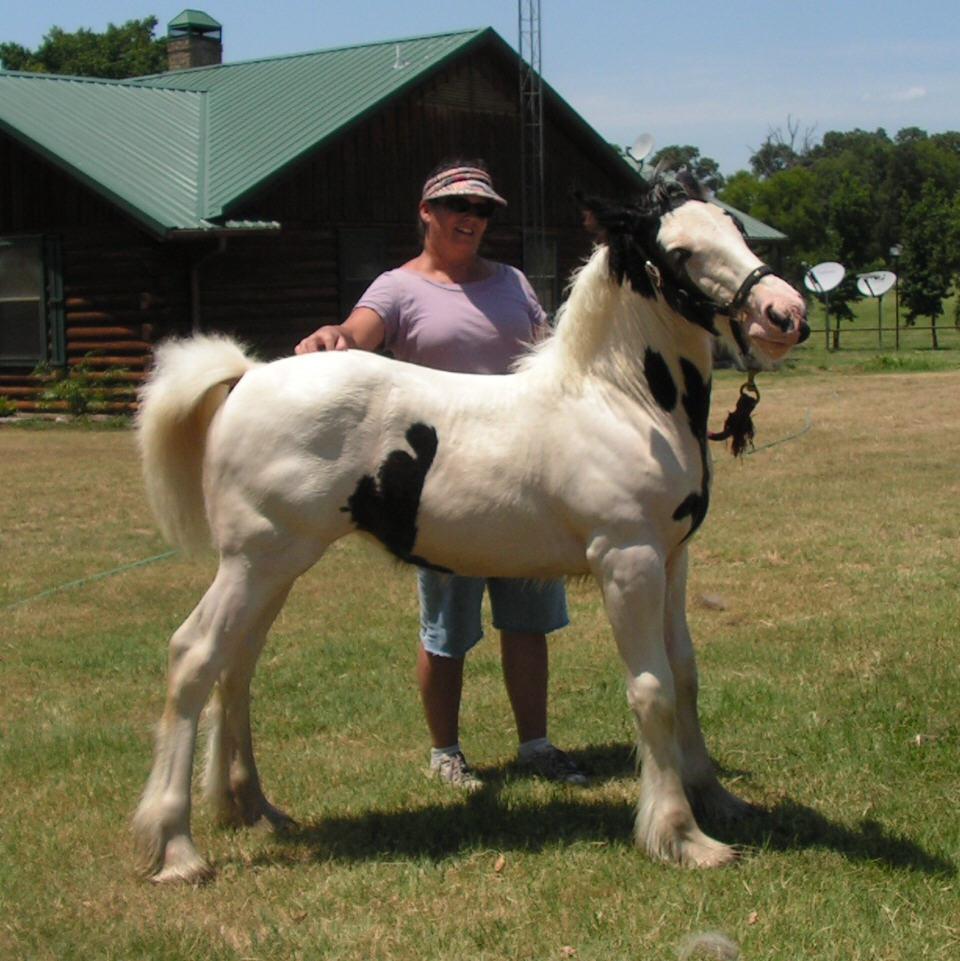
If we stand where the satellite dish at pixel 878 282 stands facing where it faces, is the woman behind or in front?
in front

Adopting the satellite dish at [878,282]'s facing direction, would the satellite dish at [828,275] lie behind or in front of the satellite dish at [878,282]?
in front

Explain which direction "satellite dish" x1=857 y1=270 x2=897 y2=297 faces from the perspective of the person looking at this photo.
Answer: facing the viewer and to the left of the viewer

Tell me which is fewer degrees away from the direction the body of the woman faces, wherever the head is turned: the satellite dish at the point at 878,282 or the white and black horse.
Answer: the white and black horse

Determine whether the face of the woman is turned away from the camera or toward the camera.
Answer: toward the camera

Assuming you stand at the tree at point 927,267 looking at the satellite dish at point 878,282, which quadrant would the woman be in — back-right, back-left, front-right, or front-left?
front-left

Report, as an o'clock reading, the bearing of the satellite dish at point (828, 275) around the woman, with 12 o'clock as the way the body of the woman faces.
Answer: The satellite dish is roughly at 8 o'clock from the woman.

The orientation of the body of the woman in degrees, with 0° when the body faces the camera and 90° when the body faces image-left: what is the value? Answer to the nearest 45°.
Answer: approximately 315°

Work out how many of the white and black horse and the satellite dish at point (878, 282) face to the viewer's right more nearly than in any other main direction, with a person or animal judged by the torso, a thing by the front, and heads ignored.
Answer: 1

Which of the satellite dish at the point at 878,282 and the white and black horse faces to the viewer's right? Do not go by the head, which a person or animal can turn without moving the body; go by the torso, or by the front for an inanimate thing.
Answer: the white and black horse

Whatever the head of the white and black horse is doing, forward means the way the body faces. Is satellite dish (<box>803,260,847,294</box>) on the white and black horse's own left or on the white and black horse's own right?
on the white and black horse's own left

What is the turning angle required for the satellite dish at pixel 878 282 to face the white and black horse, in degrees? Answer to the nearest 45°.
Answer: approximately 45° to its left

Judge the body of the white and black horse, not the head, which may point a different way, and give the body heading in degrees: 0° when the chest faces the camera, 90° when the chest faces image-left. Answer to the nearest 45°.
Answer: approximately 270°
